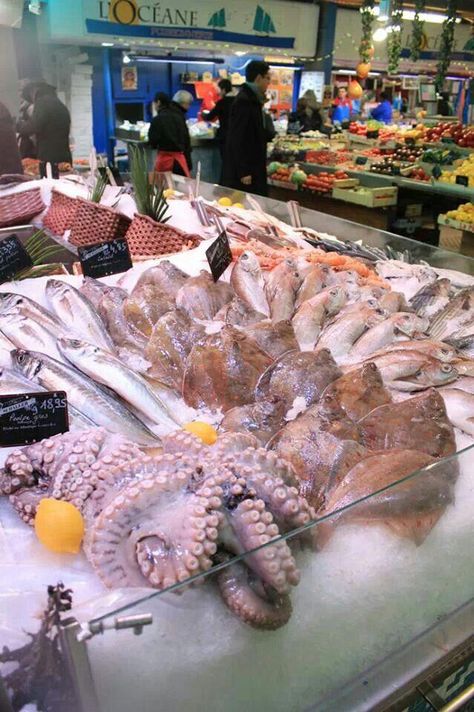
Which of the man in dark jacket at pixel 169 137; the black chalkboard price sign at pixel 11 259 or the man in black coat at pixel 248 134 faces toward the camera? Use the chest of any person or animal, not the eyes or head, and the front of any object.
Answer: the black chalkboard price sign

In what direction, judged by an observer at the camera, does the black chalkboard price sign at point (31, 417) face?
facing the viewer

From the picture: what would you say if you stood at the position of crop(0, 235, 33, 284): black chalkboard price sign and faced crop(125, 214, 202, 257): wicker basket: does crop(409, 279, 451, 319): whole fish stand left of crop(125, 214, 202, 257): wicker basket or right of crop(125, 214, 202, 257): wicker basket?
right

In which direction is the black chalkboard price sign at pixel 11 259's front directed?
toward the camera

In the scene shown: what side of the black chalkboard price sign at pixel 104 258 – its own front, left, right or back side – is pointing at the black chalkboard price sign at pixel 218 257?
left

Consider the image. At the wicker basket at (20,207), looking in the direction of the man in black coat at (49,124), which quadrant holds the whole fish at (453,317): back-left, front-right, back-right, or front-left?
back-right

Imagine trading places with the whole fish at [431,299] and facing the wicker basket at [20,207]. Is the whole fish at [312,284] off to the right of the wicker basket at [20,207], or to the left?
left

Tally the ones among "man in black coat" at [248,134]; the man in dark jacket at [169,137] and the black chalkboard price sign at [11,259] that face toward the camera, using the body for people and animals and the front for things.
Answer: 1

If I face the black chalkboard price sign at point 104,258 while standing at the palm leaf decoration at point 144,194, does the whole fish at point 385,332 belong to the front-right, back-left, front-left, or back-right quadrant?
front-left

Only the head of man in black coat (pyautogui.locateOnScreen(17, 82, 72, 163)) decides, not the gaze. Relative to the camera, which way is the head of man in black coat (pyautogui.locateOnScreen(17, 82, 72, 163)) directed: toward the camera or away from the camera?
away from the camera

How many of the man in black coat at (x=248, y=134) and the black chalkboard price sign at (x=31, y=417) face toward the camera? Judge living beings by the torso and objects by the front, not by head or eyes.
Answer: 1

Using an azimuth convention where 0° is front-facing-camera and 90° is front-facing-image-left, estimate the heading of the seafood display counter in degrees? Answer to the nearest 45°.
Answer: approximately 315°
